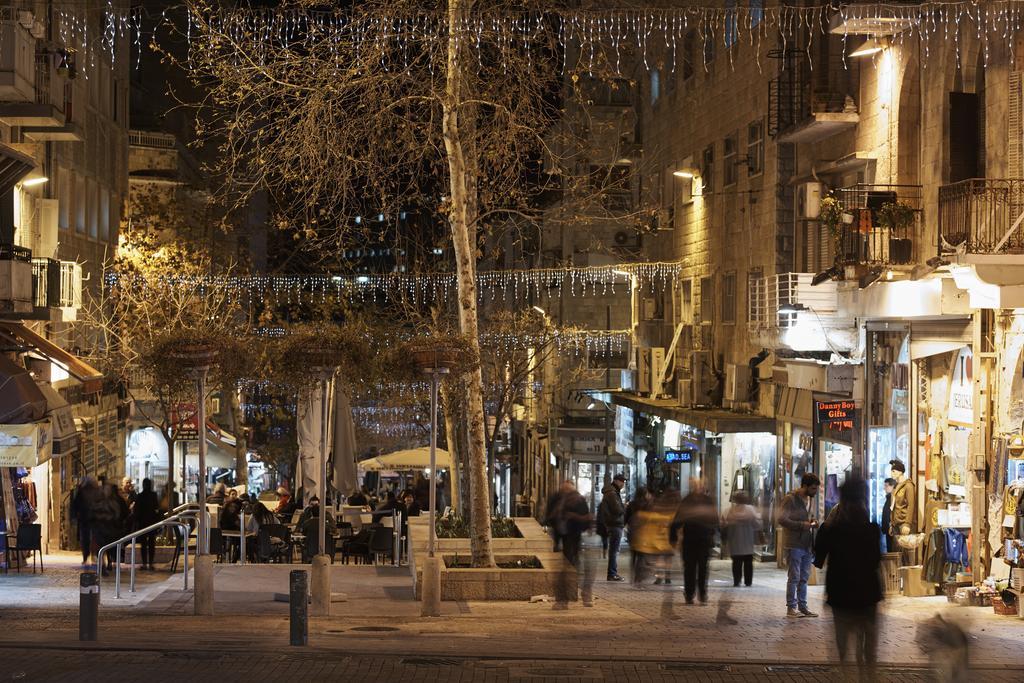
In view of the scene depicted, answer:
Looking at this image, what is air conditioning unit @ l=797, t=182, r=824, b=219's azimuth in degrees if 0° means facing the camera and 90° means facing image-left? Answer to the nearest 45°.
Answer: approximately 90°

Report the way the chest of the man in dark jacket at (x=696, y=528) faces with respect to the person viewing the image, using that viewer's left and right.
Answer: facing away from the viewer

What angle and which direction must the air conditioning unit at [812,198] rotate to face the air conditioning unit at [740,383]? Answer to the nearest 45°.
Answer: approximately 90° to its right

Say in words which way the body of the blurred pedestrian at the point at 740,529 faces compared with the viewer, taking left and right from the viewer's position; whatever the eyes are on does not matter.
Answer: facing away from the viewer

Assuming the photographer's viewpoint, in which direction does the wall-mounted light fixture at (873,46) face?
facing to the left of the viewer

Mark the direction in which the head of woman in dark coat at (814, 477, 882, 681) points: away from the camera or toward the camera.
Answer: away from the camera

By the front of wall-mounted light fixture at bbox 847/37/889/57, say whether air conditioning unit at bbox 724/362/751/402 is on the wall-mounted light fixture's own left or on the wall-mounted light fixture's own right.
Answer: on the wall-mounted light fixture's own right

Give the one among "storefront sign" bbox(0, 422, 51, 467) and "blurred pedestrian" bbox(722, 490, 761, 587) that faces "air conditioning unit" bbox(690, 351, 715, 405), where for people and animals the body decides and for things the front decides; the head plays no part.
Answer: the blurred pedestrian

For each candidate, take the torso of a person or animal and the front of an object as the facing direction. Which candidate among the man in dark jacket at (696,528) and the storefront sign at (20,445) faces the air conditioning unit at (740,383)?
the man in dark jacket

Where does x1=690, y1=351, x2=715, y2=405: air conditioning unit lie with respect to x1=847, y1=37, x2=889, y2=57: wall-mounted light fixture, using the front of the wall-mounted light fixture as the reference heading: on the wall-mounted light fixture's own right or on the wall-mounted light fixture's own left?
on the wall-mounted light fixture's own right
